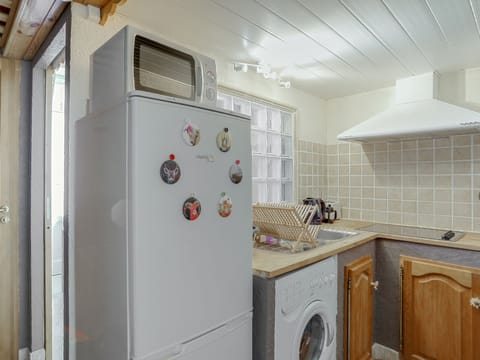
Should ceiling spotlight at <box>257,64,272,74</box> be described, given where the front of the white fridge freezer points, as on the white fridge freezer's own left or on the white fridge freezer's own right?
on the white fridge freezer's own left

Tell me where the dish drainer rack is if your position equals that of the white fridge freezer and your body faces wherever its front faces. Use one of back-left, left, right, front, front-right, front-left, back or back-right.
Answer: left

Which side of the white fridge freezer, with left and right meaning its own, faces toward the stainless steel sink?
left

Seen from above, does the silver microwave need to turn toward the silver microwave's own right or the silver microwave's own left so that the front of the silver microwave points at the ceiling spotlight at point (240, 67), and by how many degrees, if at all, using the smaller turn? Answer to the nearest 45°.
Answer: approximately 90° to the silver microwave's own left

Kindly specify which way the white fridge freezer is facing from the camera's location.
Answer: facing the viewer and to the right of the viewer

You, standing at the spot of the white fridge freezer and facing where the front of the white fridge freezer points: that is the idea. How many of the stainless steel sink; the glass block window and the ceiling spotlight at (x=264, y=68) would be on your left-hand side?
3

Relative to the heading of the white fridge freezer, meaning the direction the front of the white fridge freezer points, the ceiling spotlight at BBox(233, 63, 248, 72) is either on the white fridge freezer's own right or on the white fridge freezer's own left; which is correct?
on the white fridge freezer's own left

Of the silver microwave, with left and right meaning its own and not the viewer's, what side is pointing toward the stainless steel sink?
left
